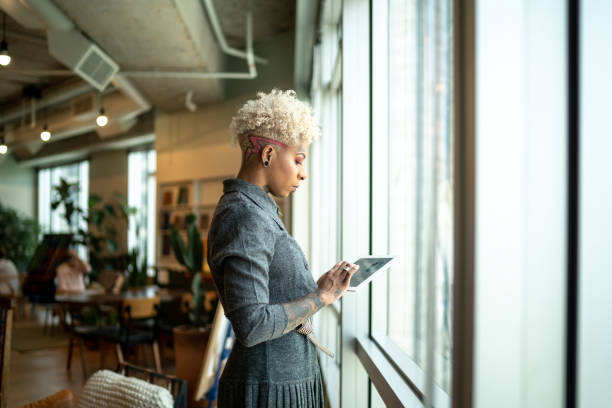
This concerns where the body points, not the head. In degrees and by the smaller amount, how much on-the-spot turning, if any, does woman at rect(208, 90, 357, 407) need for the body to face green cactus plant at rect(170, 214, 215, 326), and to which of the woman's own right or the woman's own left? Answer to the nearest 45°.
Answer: approximately 90° to the woman's own left

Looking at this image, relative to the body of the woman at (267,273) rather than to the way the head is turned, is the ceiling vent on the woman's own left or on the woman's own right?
on the woman's own left

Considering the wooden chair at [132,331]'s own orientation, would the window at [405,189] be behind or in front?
behind

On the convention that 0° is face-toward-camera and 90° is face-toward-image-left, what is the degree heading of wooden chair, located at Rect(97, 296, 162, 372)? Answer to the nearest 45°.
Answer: approximately 135°

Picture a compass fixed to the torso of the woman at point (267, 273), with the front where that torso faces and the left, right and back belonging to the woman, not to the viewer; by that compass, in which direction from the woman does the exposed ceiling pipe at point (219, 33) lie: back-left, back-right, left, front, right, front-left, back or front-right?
left

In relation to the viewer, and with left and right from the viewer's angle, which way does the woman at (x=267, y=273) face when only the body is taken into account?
facing to the right of the viewer

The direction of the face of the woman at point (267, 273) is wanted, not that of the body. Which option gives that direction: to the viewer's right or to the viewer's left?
to the viewer's right

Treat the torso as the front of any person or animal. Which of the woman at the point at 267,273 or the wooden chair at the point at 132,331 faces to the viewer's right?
the woman

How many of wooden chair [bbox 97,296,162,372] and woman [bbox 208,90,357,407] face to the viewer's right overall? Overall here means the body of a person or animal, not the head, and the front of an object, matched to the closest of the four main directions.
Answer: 1

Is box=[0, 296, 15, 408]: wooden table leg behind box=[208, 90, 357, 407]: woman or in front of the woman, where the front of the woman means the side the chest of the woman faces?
behind

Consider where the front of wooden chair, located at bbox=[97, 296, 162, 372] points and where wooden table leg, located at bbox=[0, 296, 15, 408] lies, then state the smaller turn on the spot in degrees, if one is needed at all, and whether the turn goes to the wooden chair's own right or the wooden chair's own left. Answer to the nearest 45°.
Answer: approximately 135° to the wooden chair's own left
